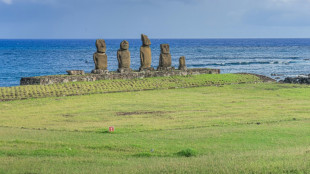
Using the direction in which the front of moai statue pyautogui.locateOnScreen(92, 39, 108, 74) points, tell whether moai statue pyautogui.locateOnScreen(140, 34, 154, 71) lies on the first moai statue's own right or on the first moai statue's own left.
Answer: on the first moai statue's own left

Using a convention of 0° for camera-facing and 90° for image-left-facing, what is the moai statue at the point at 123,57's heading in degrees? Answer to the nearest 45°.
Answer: approximately 315°

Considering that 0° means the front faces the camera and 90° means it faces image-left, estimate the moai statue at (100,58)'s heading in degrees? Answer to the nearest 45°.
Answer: approximately 315°

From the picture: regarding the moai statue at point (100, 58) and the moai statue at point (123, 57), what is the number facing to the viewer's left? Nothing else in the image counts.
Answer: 0

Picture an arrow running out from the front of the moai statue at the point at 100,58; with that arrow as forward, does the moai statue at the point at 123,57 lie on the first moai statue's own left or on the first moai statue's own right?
on the first moai statue's own left
